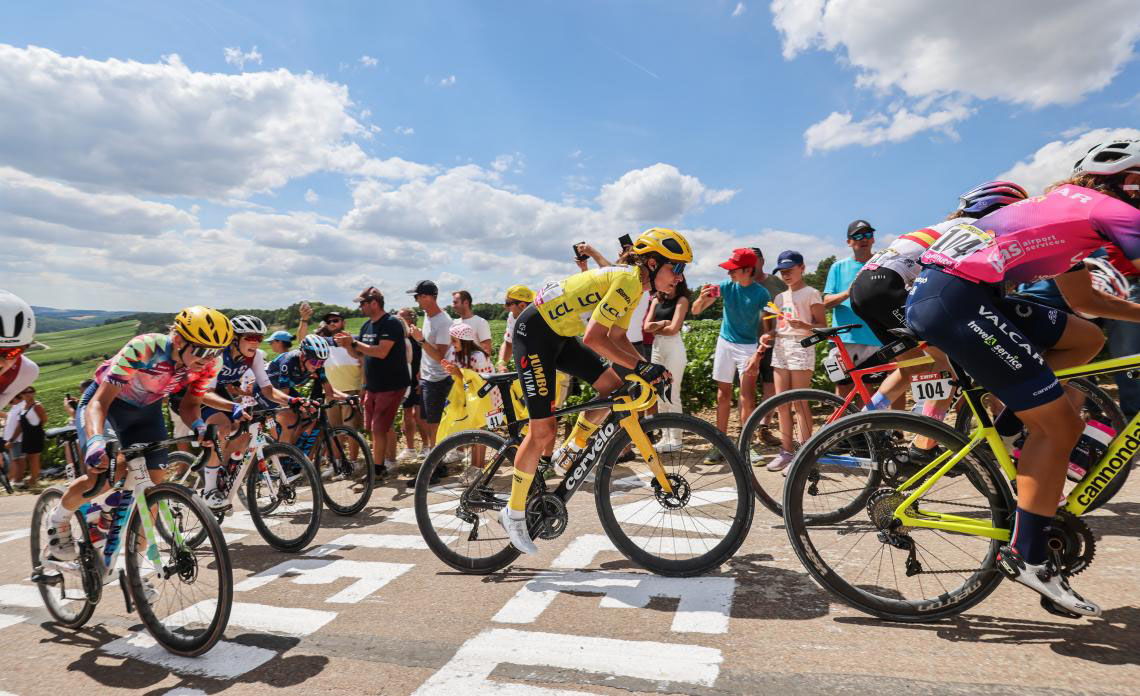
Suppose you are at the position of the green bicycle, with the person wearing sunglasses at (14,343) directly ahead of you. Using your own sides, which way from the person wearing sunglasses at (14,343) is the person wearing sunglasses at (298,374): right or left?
right

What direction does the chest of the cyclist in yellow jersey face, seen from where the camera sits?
to the viewer's right

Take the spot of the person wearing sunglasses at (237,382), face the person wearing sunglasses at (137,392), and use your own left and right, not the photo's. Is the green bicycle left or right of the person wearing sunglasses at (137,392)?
left

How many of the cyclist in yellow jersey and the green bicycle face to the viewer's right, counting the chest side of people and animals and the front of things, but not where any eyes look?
2

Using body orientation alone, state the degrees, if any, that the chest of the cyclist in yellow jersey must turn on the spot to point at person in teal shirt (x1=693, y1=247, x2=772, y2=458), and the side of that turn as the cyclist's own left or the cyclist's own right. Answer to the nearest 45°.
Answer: approximately 45° to the cyclist's own left

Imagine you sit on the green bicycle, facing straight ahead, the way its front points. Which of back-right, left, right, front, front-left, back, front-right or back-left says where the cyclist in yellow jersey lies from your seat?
back

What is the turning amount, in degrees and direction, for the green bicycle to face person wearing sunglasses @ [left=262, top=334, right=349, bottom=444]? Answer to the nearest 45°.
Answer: approximately 180°

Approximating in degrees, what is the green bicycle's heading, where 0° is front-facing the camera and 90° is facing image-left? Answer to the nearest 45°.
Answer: approximately 270°
